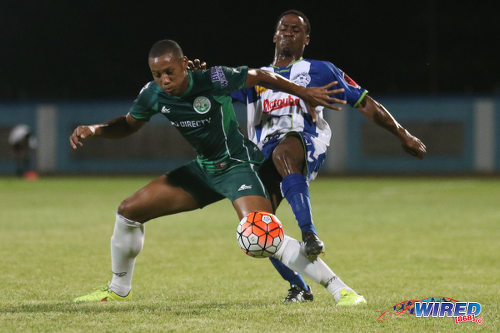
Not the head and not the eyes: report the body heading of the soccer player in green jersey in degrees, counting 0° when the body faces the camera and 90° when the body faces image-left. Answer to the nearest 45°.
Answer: approximately 45°

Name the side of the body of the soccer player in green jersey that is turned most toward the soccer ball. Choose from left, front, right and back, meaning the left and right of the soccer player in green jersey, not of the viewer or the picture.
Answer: left

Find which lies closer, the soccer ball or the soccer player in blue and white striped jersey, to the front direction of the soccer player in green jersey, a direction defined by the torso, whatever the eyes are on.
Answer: the soccer ball

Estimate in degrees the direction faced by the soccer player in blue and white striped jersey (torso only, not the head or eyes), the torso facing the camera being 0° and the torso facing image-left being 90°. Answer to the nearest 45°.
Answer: approximately 0°

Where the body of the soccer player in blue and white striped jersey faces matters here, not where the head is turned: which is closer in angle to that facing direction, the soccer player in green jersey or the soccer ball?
the soccer ball

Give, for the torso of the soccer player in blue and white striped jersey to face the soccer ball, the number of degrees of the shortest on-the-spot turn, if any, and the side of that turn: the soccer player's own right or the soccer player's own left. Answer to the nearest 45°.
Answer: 0° — they already face it

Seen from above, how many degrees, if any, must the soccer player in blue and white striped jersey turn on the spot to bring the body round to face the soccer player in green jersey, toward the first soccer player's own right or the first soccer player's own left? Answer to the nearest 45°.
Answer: approximately 45° to the first soccer player's own right

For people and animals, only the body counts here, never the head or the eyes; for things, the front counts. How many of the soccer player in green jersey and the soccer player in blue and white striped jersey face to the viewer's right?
0

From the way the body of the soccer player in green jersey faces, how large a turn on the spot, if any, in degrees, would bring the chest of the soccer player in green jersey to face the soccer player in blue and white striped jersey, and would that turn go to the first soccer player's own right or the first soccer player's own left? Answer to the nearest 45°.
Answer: approximately 180°
